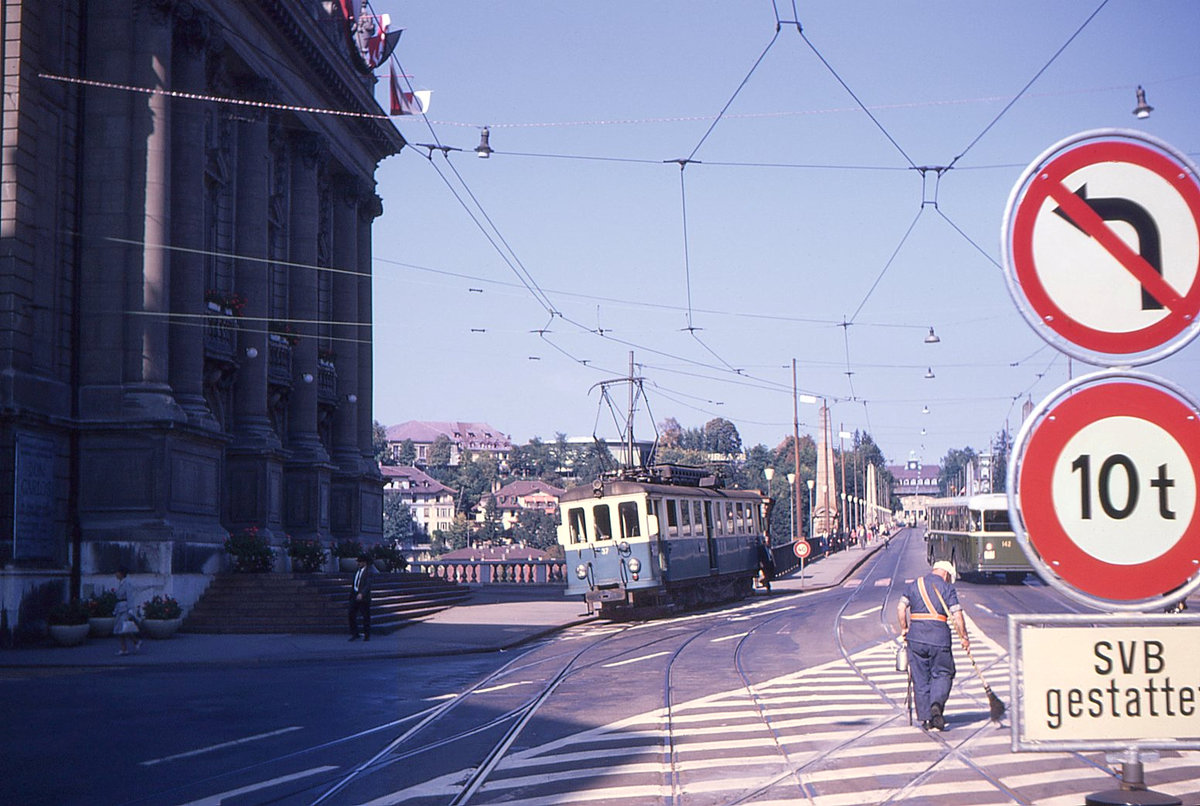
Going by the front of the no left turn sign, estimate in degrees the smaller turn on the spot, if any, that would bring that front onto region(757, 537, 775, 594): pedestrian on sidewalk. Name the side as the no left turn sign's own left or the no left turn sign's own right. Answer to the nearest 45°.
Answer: approximately 180°

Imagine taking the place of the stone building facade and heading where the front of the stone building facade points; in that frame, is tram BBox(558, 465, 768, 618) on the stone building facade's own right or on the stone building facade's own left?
on the stone building facade's own left

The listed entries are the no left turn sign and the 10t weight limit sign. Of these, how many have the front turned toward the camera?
2

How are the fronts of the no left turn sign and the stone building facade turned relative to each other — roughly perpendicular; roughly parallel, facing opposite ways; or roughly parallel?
roughly perpendicular

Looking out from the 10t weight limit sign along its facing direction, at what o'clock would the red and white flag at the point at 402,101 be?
The red and white flag is roughly at 5 o'clock from the 10t weight limit sign.

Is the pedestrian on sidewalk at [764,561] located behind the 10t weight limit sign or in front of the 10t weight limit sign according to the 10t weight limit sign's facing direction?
behind

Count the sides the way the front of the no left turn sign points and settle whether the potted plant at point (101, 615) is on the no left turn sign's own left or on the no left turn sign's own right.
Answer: on the no left turn sign's own right

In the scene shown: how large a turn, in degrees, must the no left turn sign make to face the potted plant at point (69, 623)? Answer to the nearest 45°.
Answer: approximately 135° to its right

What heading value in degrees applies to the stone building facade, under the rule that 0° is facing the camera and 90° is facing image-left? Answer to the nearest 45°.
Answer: approximately 315°

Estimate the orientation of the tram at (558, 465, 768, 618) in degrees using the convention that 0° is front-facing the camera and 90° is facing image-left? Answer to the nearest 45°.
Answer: approximately 45°

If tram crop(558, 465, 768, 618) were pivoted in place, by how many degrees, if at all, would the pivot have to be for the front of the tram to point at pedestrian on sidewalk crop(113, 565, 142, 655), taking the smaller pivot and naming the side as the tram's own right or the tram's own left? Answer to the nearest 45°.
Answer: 0° — it already faces them

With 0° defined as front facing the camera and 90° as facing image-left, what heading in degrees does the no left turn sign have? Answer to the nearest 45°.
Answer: approximately 0°

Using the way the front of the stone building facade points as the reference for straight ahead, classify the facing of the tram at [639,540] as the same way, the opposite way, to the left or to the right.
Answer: to the right
